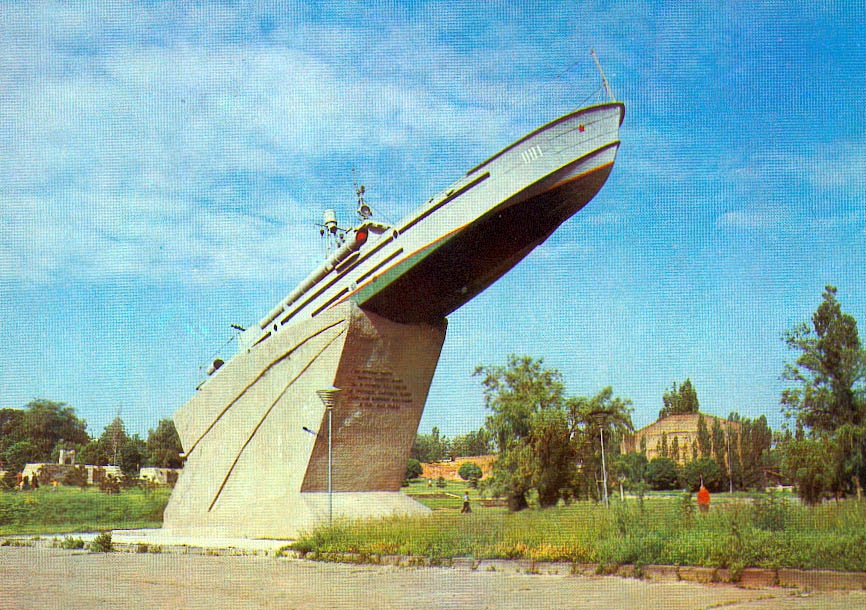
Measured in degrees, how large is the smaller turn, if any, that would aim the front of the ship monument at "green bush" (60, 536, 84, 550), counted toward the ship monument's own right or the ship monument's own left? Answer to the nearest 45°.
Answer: approximately 135° to the ship monument's own right

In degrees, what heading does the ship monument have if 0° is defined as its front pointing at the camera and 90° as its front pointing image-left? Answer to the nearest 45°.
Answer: approximately 315°

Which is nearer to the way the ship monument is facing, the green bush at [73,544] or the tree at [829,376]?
the tree

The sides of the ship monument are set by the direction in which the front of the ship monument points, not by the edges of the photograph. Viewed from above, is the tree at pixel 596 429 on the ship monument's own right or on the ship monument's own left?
on the ship monument's own left

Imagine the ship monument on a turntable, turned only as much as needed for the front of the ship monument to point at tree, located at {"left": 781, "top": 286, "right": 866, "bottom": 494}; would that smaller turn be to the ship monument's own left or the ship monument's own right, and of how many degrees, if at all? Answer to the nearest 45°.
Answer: approximately 90° to the ship monument's own left

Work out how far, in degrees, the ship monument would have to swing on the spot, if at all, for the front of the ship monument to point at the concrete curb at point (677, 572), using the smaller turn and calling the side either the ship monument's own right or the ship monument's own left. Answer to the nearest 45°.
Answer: approximately 45° to the ship monument's own right

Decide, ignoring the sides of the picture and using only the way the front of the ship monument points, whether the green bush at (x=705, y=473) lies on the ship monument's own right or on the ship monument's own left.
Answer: on the ship monument's own left

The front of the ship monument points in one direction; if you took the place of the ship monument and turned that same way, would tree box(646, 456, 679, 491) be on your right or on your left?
on your left
